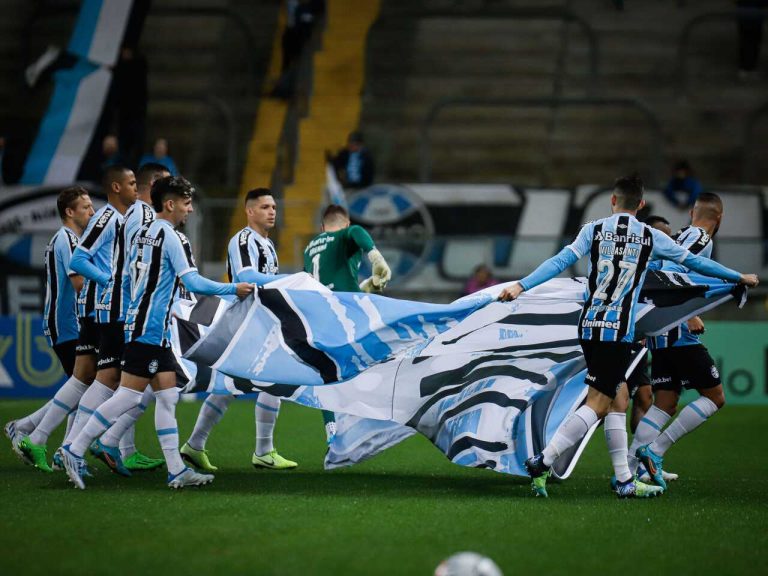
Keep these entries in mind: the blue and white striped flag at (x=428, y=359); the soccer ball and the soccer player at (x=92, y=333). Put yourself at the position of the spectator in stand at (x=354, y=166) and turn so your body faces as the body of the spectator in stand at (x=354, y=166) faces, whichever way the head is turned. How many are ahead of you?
3

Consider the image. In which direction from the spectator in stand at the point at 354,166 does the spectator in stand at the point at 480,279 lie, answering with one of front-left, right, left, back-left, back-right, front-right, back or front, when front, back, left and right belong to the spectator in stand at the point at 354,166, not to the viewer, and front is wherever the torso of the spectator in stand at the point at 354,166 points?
front-left

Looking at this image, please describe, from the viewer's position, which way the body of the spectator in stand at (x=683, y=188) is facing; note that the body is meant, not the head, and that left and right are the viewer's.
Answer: facing the viewer

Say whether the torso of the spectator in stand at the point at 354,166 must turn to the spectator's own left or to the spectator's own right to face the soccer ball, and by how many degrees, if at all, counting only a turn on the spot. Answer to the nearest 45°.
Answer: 0° — they already face it

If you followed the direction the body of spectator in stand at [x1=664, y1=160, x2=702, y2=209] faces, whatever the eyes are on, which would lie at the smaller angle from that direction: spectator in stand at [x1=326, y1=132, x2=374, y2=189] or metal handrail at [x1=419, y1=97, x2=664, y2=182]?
the spectator in stand

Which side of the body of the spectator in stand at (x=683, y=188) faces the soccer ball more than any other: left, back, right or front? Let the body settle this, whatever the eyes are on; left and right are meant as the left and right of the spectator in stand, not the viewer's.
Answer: front

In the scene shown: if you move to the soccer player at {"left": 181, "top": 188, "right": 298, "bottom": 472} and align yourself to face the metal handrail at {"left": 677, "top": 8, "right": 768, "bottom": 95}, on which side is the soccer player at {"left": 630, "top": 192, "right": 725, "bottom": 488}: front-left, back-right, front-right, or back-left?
front-right

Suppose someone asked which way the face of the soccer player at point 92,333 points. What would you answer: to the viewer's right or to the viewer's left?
to the viewer's right

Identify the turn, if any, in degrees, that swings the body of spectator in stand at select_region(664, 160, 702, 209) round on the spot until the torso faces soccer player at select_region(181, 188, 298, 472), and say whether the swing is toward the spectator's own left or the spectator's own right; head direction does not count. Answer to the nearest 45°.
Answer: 0° — they already face them

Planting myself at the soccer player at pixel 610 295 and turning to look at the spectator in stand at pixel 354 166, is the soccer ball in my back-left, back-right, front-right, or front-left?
back-left

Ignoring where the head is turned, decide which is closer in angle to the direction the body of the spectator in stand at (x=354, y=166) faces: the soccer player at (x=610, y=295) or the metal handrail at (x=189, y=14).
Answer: the soccer player
